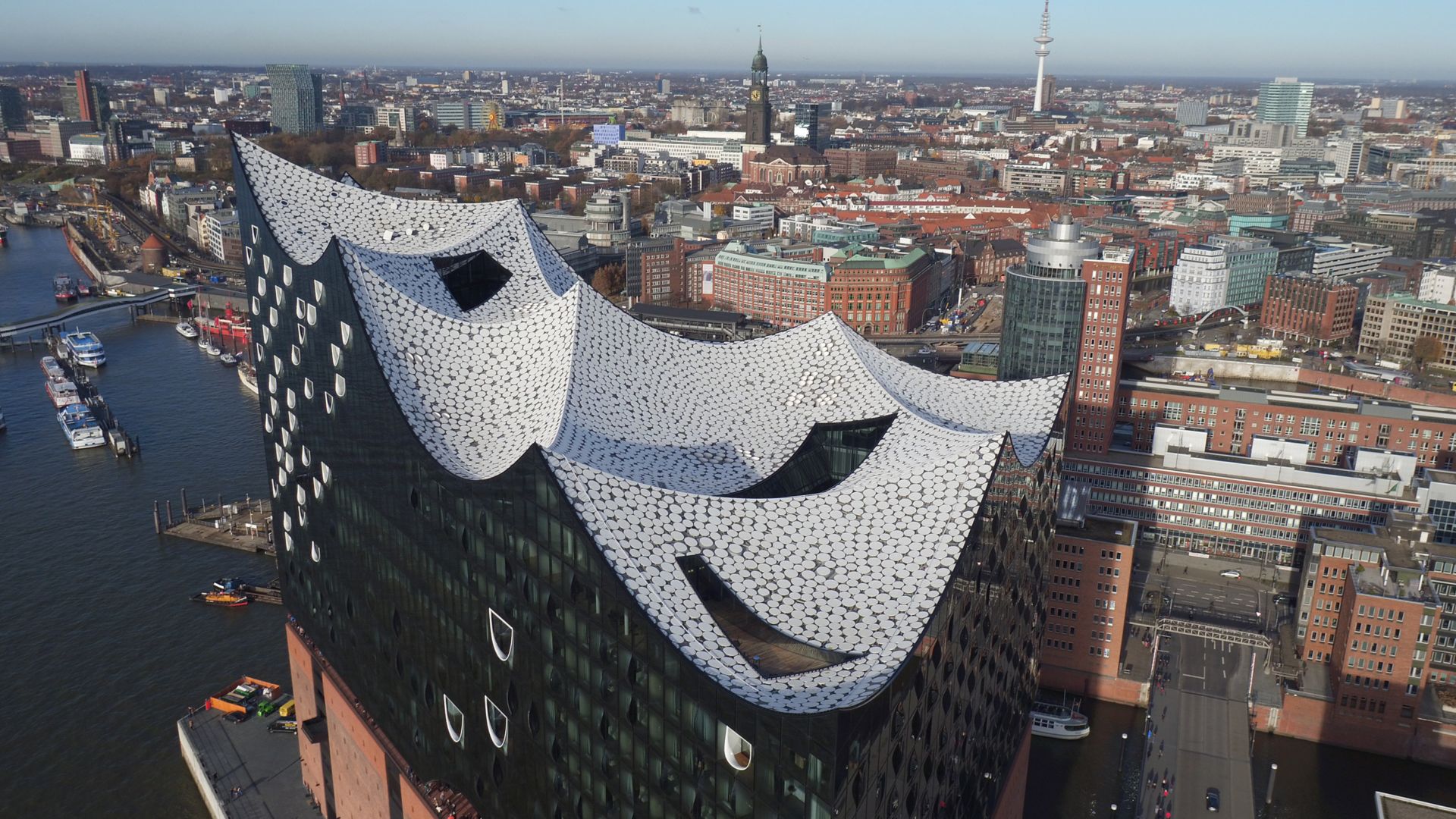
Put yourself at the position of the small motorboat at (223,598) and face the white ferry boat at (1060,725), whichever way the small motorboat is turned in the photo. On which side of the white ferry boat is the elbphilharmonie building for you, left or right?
right

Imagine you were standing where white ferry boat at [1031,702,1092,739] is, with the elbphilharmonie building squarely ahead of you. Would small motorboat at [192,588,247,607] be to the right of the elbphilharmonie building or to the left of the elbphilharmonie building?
right

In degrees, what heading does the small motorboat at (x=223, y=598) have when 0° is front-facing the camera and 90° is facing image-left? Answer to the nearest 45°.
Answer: approximately 90°

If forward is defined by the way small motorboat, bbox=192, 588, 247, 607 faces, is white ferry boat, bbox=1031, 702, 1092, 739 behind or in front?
behind

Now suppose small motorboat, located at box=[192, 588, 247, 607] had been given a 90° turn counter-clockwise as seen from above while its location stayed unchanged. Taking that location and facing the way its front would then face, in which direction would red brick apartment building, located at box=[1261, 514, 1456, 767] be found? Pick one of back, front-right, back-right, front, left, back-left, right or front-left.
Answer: front-left

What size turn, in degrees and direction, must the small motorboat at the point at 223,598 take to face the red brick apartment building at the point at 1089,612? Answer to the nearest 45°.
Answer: approximately 135° to its left
